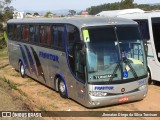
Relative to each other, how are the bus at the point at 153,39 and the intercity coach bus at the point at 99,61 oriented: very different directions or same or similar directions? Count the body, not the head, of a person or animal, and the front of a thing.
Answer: same or similar directions

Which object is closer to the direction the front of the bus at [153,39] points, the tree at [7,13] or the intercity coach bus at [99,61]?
the intercity coach bus

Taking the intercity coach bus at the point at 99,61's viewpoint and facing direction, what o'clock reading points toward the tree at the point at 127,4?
The tree is roughly at 8 o'clock from the intercity coach bus.

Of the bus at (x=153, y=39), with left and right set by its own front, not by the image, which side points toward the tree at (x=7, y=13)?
back

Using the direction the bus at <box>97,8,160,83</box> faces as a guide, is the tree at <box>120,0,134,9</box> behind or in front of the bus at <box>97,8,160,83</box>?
behind

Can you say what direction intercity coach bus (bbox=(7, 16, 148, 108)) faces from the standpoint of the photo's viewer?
facing the viewer and to the right of the viewer

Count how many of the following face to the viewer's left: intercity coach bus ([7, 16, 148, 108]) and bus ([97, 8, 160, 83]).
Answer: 0

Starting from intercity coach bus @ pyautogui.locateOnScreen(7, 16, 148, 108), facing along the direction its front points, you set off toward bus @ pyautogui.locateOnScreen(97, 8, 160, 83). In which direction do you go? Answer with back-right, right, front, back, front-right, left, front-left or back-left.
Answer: left
